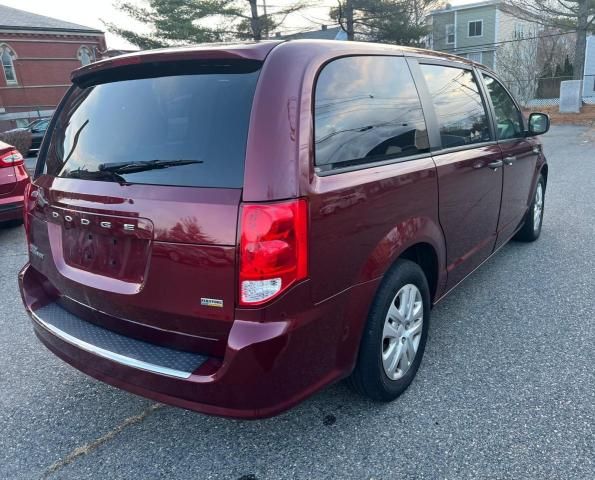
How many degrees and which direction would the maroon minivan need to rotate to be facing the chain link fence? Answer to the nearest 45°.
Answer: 0° — it already faces it

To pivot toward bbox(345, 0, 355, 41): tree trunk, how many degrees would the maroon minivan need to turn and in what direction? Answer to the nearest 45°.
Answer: approximately 45° to its left

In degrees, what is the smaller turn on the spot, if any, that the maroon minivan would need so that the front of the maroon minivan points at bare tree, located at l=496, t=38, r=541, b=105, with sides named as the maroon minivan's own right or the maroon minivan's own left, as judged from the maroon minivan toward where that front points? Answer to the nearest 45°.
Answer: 0° — it already faces it

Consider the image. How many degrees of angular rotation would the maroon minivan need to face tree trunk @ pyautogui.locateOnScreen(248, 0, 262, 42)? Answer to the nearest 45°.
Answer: approximately 45° to its left

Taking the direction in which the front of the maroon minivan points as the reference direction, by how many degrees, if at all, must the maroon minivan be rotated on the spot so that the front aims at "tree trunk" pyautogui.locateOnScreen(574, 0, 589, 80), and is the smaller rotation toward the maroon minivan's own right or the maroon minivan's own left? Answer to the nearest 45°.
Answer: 0° — it already faces it

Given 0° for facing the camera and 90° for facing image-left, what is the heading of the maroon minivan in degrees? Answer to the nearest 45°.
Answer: approximately 225°

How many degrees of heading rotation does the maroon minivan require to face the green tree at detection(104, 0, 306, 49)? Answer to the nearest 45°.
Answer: approximately 45° to its left

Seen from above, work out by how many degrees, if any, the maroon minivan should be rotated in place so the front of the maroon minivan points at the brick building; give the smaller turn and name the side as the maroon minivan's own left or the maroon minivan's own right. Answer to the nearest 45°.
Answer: approximately 90° to the maroon minivan's own left
